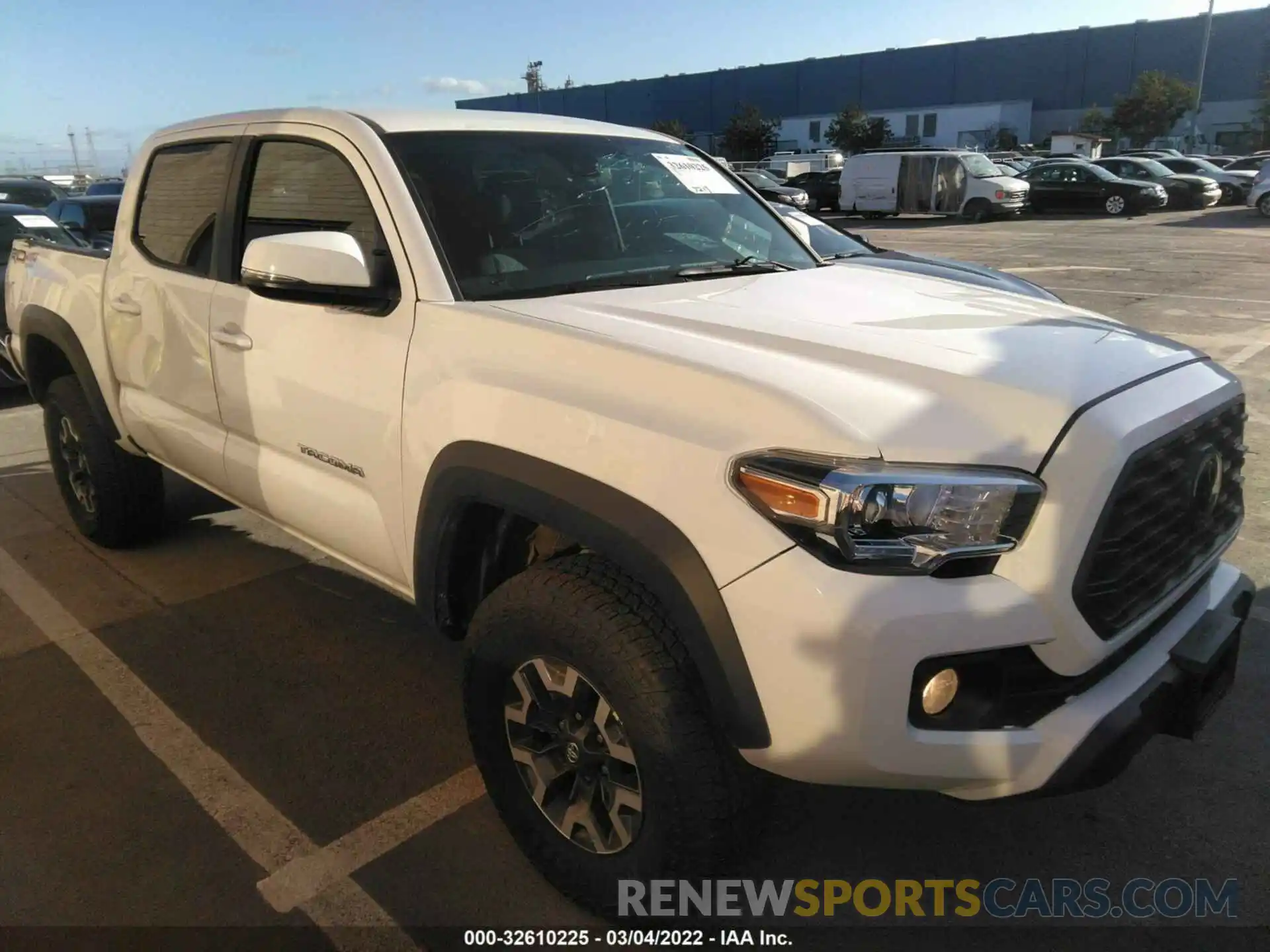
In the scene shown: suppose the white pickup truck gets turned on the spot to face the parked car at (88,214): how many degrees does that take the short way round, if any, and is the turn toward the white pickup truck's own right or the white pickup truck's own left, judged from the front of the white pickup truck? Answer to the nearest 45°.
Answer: approximately 180°

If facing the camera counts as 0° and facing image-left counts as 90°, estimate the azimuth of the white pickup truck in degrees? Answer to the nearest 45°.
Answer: approximately 315°

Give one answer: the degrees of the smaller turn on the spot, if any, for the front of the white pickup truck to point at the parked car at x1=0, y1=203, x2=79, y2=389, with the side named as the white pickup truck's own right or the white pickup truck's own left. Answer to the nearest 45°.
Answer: approximately 180°

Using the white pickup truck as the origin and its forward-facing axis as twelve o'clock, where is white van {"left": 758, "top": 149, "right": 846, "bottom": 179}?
The white van is roughly at 8 o'clock from the white pickup truck.

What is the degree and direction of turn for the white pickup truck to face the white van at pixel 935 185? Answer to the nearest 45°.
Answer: approximately 135° to its left

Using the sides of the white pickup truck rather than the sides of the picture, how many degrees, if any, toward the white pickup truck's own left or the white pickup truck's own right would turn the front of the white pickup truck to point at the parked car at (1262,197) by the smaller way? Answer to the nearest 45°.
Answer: approximately 90° to the white pickup truck's own left

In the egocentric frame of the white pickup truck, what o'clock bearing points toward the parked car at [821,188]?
The parked car is roughly at 8 o'clock from the white pickup truck.

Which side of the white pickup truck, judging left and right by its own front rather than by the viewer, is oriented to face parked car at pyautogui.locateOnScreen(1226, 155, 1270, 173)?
left

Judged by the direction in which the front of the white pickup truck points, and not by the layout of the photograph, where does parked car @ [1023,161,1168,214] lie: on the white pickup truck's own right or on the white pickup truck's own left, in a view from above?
on the white pickup truck's own left
